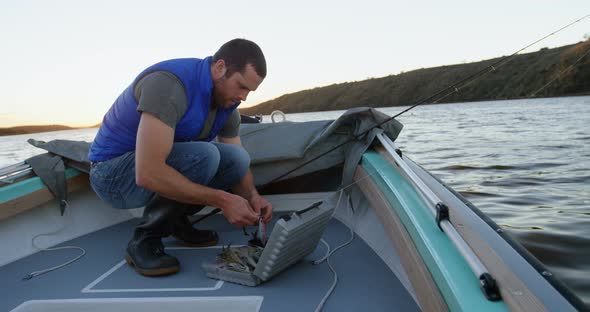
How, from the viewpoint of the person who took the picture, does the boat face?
facing away from the viewer

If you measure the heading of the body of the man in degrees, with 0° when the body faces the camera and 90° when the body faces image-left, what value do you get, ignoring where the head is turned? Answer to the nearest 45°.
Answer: approximately 315°

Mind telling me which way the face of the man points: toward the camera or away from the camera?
toward the camera
